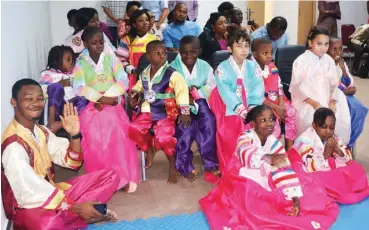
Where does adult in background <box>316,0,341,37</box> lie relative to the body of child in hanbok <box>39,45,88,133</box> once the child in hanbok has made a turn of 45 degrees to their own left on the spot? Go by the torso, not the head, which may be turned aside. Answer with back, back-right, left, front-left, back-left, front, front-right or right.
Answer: front-left

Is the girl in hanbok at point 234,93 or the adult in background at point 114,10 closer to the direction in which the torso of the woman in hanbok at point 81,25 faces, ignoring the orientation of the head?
the girl in hanbok

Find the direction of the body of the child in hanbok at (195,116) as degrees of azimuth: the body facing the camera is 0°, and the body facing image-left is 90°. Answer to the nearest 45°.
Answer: approximately 0°

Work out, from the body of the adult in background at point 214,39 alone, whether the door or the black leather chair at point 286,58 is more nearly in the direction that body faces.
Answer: the black leather chair

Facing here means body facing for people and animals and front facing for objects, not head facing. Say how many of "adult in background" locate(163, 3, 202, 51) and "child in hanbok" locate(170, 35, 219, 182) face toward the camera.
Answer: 2

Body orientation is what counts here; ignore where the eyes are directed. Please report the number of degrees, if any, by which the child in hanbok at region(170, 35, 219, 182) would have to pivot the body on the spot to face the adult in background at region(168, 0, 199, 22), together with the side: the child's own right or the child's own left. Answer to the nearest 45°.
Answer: approximately 180°

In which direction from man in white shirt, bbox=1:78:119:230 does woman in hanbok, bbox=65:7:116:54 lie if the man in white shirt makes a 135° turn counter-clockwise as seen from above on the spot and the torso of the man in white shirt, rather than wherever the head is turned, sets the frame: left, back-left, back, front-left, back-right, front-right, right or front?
front
